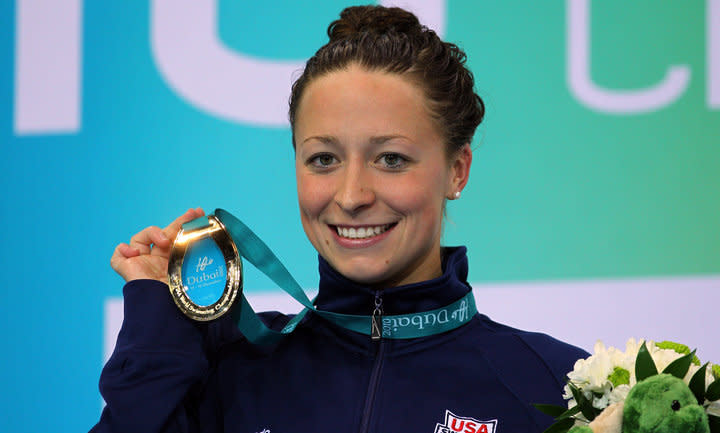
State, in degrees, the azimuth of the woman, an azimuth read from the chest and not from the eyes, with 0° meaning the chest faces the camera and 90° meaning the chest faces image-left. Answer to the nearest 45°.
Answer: approximately 0°
